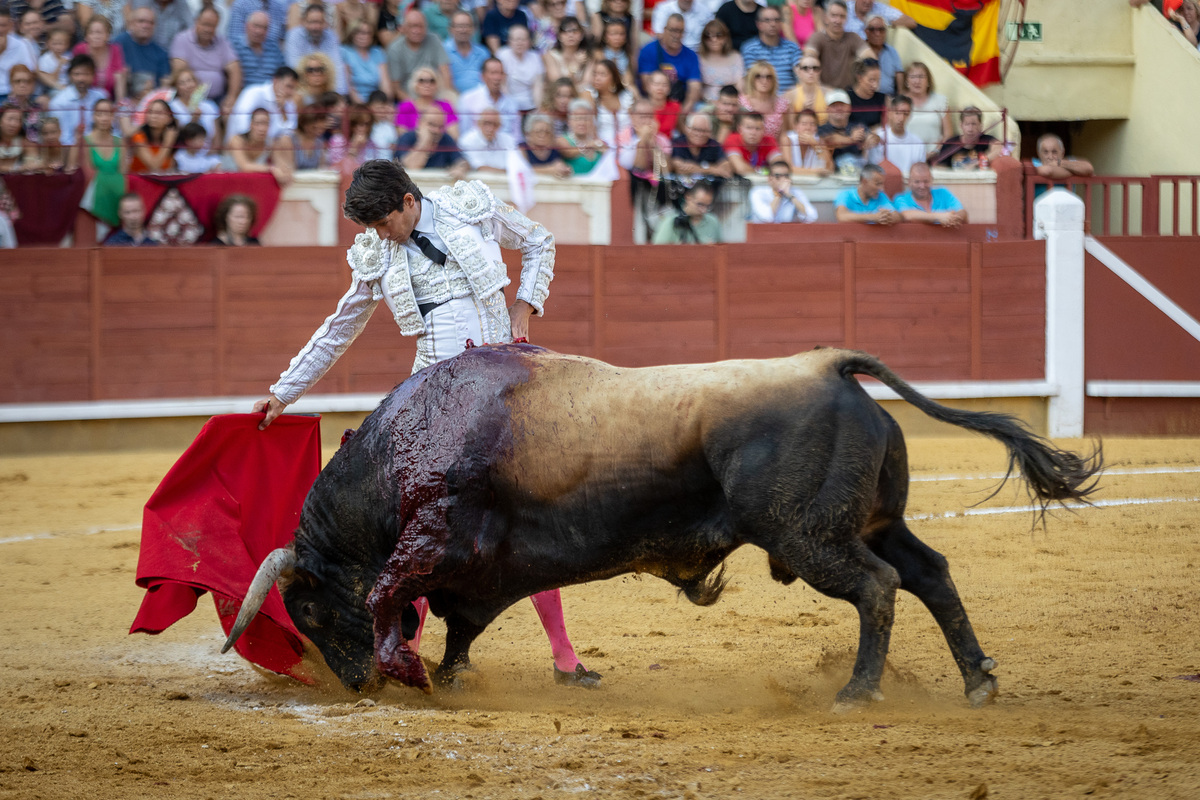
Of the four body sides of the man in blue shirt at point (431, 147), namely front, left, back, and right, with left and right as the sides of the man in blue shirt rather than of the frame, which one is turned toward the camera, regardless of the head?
front

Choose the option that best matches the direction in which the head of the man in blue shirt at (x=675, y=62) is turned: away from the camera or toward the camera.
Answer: toward the camera

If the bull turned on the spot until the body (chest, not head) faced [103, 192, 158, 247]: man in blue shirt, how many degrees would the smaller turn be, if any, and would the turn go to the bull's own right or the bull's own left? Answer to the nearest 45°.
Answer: approximately 45° to the bull's own right

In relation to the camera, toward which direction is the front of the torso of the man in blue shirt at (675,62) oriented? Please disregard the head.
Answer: toward the camera

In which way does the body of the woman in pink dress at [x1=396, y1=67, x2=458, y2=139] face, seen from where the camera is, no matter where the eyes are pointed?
toward the camera

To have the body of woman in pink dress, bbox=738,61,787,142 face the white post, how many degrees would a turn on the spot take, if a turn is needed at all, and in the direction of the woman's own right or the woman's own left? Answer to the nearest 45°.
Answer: approximately 90° to the woman's own left

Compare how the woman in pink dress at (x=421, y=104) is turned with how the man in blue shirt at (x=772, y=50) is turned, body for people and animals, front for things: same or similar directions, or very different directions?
same or similar directions

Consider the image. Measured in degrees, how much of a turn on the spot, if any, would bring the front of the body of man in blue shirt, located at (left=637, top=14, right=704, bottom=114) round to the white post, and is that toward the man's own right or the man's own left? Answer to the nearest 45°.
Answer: approximately 90° to the man's own left

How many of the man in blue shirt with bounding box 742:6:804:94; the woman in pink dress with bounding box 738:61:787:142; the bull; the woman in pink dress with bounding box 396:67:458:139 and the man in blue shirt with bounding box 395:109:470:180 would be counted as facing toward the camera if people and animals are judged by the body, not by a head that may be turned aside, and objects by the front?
4

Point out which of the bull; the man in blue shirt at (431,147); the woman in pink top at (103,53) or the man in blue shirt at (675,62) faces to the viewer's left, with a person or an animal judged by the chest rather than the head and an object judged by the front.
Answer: the bull

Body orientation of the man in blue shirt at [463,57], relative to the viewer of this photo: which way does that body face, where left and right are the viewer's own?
facing the viewer

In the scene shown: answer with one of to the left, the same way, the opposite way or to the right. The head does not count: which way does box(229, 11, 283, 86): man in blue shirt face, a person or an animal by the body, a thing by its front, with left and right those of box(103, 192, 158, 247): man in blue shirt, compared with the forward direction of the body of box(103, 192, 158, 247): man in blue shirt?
the same way

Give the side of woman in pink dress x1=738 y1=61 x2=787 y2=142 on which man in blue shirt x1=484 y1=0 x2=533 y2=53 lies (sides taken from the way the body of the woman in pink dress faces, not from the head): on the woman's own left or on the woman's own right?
on the woman's own right

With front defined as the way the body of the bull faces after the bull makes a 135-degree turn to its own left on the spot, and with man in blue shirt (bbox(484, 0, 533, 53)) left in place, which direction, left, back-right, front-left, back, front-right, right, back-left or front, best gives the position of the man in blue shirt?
back-left

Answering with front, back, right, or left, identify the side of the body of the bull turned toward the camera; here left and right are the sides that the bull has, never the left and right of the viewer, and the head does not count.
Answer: left

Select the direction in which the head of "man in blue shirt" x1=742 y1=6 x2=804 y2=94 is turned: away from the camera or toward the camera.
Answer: toward the camera

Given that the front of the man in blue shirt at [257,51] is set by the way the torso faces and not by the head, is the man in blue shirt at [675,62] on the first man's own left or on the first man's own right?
on the first man's own left

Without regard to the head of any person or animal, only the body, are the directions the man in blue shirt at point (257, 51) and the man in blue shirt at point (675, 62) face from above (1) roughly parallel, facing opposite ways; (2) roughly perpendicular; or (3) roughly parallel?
roughly parallel

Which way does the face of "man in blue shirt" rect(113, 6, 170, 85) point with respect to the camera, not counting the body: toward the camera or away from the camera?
toward the camera

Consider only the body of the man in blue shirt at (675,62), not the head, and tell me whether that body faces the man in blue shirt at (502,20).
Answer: no
